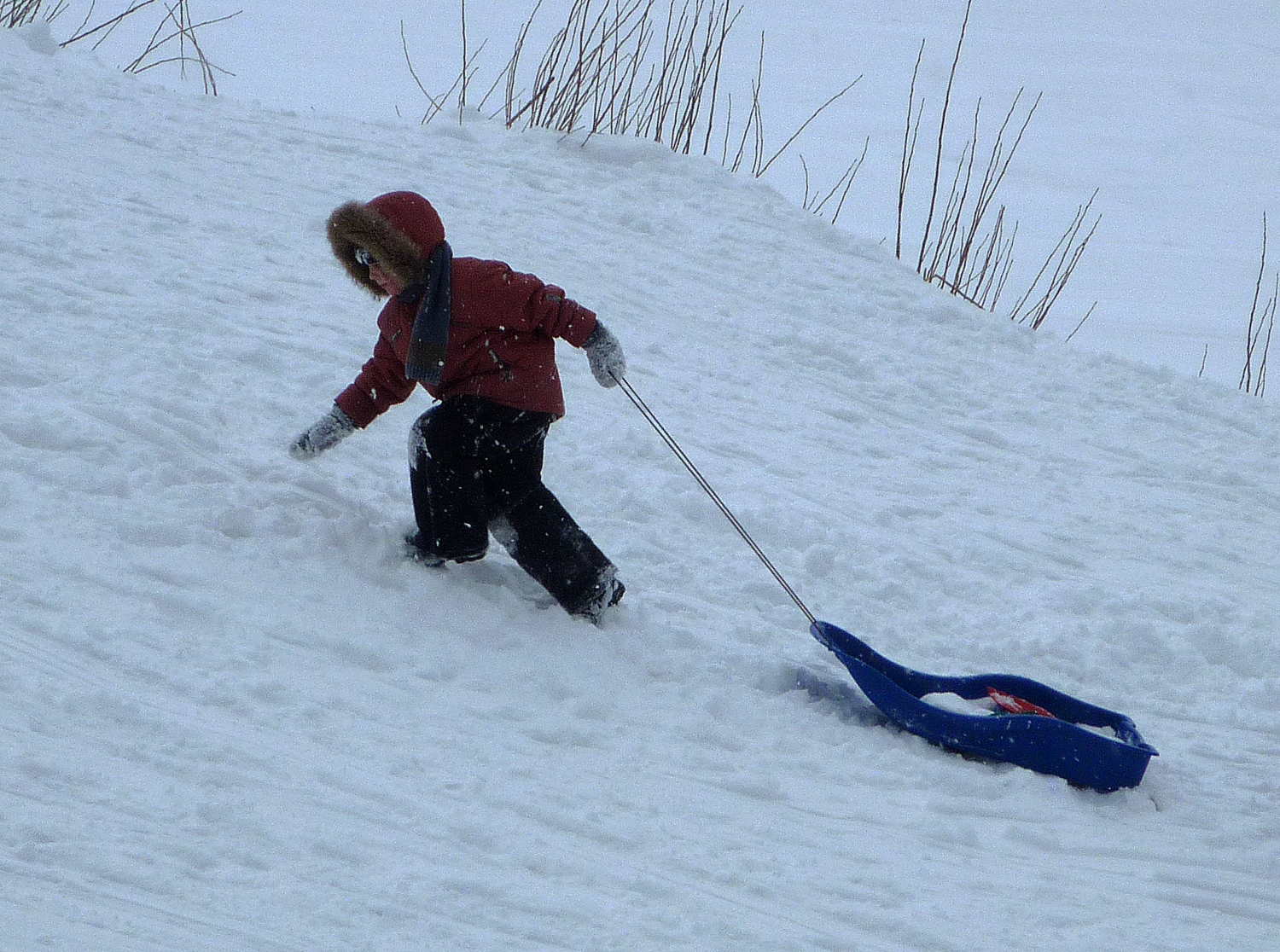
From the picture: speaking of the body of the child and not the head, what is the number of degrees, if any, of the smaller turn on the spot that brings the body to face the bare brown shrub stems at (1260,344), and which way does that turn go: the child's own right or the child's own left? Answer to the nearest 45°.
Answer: approximately 180°

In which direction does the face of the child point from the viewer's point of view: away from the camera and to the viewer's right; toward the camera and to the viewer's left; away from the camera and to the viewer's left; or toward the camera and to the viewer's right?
toward the camera and to the viewer's left

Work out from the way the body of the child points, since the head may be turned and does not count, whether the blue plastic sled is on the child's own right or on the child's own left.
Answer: on the child's own left

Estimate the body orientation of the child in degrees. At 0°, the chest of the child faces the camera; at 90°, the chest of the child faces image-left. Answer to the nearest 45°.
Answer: approximately 45°
